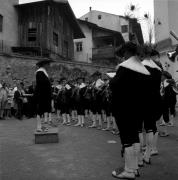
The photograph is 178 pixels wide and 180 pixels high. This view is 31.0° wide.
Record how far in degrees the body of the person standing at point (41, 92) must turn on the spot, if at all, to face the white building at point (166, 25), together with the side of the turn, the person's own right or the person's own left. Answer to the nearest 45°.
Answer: approximately 45° to the person's own left

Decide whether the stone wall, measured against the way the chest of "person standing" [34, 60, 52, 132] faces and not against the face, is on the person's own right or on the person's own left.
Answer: on the person's own left

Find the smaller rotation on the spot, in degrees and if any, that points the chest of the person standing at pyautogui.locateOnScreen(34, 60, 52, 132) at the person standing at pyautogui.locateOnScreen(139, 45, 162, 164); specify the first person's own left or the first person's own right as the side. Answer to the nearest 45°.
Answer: approximately 45° to the first person's own right

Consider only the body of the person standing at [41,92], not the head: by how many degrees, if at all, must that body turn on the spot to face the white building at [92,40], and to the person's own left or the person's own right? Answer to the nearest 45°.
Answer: approximately 90° to the person's own left

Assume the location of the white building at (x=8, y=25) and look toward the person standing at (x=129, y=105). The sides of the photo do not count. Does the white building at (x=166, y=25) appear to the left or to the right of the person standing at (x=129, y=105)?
left

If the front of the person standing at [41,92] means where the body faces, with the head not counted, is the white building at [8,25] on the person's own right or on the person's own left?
on the person's own left

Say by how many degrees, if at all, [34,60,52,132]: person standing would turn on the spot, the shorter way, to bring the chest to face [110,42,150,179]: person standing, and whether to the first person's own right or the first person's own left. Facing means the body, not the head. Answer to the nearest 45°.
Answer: approximately 90° to the first person's own right

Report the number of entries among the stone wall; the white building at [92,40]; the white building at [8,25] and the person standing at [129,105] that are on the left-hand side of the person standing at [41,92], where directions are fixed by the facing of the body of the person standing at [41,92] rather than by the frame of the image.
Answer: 3

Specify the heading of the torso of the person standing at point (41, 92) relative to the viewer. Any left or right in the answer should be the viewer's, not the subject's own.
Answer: facing to the right of the viewer

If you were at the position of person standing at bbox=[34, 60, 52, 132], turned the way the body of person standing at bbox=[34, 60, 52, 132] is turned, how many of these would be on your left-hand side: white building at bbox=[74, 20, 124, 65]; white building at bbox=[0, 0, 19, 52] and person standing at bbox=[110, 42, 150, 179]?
2
